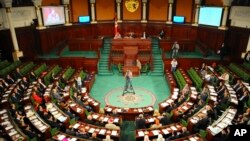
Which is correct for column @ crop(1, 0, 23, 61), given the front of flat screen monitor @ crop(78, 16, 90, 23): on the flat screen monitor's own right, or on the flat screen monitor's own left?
on the flat screen monitor's own right

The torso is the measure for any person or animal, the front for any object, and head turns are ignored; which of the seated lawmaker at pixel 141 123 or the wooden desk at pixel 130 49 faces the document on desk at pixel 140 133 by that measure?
the wooden desk

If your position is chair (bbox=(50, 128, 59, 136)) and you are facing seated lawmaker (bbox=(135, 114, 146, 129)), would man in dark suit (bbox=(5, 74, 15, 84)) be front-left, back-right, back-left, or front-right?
back-left

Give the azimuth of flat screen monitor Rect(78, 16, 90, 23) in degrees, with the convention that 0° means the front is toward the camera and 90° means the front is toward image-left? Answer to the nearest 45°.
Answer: approximately 0°

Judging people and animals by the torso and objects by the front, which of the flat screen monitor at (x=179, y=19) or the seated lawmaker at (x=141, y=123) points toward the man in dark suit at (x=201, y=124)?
the flat screen monitor

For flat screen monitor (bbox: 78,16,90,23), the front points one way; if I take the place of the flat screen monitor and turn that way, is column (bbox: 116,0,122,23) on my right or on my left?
on my left

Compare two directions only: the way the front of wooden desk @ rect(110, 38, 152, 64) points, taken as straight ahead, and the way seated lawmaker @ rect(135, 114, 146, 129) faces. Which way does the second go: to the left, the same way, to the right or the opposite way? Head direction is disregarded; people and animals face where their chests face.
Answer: the opposite way

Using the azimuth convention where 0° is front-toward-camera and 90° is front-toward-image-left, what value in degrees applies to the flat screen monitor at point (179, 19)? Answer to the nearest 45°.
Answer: approximately 0°

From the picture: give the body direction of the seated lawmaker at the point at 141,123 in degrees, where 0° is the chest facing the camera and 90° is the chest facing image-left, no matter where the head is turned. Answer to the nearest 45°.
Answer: approximately 180°
